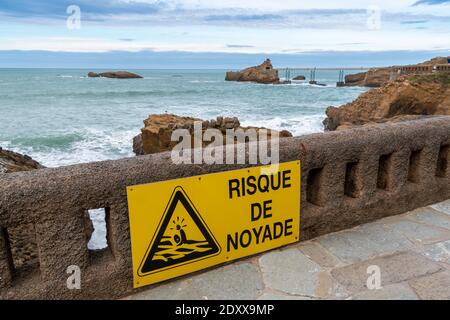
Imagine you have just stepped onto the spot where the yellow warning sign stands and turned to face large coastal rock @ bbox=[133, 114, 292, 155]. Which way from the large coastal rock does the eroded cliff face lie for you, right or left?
right

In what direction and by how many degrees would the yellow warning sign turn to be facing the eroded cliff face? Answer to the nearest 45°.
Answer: approximately 90° to its left

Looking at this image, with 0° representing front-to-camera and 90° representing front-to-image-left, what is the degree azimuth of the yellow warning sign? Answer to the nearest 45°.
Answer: approximately 315°

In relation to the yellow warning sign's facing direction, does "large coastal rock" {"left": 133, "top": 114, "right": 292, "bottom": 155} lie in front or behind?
behind
